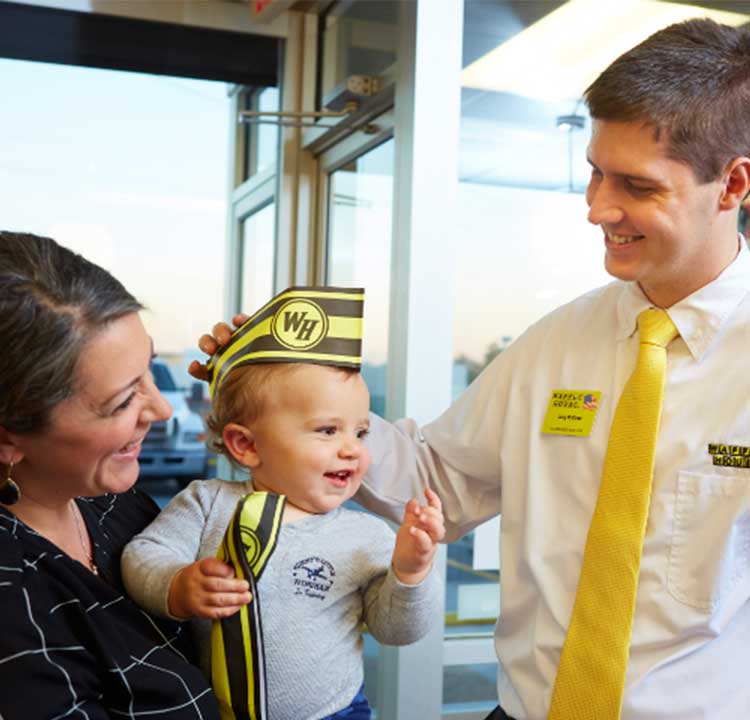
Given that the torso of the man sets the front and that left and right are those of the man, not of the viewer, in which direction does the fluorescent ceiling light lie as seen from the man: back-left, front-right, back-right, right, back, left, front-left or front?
back-right

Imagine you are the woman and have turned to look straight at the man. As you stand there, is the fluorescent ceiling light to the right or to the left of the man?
left

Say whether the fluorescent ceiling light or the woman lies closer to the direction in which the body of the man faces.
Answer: the woman

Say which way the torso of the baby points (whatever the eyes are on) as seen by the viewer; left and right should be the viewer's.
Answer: facing the viewer and to the right of the viewer

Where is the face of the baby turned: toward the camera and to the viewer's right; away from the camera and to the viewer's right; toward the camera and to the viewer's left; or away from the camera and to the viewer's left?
toward the camera and to the viewer's right

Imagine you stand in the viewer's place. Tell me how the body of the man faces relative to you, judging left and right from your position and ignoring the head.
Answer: facing the viewer and to the left of the viewer

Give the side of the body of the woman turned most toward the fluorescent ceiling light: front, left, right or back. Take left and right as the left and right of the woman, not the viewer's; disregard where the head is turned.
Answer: left

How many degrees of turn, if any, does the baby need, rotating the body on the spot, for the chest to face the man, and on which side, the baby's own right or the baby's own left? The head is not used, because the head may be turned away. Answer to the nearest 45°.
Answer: approximately 45° to the baby's own left

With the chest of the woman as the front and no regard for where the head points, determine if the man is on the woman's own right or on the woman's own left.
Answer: on the woman's own left

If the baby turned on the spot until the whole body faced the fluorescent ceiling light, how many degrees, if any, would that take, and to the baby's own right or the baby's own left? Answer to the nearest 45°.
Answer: approximately 90° to the baby's own left

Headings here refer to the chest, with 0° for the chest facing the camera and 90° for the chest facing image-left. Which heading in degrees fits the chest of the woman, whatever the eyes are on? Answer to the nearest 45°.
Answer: approximately 315°

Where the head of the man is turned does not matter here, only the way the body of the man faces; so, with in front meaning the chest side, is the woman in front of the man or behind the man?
in front
